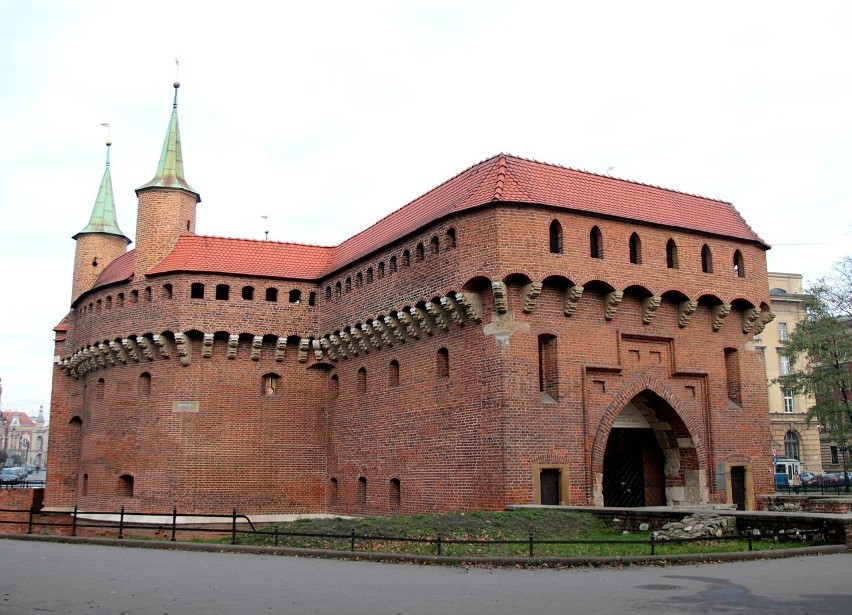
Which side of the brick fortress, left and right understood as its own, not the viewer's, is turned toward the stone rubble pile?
front

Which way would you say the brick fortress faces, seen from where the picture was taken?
facing the viewer and to the right of the viewer
